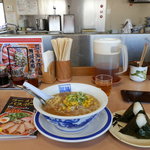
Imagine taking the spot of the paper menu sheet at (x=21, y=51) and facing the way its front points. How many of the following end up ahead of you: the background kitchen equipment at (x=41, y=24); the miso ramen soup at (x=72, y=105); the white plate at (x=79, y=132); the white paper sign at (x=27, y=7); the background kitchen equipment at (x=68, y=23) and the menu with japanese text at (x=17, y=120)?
3

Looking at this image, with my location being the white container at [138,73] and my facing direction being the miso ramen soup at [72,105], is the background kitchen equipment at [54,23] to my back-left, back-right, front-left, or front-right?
back-right

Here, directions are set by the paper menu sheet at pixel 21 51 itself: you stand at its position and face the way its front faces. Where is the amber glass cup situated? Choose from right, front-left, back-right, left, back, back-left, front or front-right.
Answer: front-left

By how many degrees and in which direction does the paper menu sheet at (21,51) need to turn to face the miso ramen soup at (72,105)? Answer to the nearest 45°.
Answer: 0° — it already faces it

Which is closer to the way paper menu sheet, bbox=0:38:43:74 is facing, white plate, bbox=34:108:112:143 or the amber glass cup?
the white plate

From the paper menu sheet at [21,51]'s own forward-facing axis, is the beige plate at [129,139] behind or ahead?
ahead

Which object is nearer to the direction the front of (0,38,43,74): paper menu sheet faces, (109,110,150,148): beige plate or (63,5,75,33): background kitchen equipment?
the beige plate

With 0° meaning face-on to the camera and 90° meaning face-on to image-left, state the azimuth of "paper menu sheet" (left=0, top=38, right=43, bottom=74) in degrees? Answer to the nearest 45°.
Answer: approximately 0°

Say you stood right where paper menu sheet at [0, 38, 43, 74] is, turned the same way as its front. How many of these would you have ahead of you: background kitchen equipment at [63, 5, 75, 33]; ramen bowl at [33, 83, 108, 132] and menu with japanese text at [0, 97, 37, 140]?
2

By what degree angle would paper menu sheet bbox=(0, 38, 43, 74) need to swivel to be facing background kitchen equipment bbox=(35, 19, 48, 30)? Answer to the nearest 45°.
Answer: approximately 180°

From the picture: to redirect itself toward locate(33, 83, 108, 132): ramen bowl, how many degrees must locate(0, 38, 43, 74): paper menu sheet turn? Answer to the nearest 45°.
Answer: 0° — it already faces it
